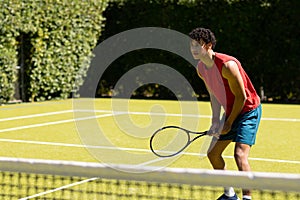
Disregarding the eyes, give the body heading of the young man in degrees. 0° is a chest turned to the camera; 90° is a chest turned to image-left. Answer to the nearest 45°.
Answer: approximately 45°
